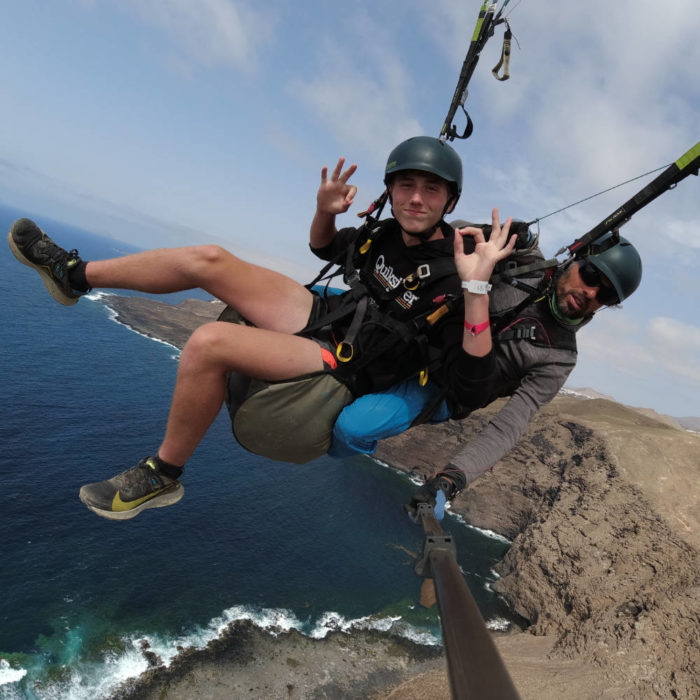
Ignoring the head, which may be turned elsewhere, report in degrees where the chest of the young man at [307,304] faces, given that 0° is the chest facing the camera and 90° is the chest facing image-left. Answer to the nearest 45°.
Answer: approximately 45°

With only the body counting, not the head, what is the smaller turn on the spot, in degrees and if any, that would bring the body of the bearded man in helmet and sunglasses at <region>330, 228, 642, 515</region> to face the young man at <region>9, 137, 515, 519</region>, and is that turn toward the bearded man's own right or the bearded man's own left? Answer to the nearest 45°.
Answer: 0° — they already face them
